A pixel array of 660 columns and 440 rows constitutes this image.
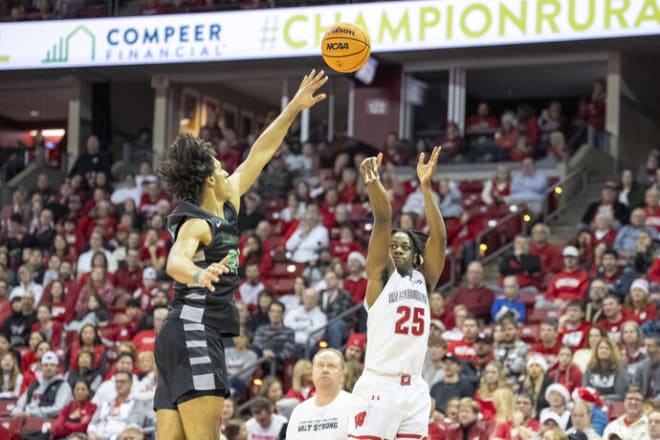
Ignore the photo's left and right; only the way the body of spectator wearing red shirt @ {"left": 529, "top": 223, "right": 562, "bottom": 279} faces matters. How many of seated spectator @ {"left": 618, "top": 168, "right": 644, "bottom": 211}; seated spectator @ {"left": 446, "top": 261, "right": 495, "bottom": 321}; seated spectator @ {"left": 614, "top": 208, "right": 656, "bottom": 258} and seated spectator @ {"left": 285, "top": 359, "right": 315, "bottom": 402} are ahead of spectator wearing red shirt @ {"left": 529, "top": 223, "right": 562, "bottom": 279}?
2

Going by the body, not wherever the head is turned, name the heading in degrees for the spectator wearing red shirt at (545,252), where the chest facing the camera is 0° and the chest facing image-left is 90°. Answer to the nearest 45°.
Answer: approximately 45°

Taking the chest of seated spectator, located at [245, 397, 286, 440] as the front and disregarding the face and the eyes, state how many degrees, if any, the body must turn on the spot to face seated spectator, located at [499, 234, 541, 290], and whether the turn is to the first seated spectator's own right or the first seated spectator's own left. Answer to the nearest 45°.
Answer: approximately 135° to the first seated spectator's own left

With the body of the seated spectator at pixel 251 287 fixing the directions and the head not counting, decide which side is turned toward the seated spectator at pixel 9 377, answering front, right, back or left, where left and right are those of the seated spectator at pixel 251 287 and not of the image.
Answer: right

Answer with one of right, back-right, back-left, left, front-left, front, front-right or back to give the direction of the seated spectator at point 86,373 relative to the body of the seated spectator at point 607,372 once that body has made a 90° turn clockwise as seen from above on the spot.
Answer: front-left

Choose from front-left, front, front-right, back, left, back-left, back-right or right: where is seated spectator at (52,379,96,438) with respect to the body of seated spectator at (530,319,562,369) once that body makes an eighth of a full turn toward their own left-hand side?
right

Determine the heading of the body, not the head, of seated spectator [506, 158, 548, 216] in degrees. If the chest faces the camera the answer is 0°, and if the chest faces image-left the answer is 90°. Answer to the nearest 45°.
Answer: approximately 0°

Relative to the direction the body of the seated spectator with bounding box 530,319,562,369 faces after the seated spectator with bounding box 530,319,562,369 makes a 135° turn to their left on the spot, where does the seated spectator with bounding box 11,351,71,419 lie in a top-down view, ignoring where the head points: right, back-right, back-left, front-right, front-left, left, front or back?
back

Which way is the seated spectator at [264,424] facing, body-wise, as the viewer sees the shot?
toward the camera

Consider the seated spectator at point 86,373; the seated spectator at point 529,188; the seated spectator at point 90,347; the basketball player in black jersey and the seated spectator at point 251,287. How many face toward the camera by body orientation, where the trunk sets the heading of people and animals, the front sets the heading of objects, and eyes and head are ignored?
4

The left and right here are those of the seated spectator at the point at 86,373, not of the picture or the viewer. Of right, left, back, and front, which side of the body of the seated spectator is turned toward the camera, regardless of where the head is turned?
front
